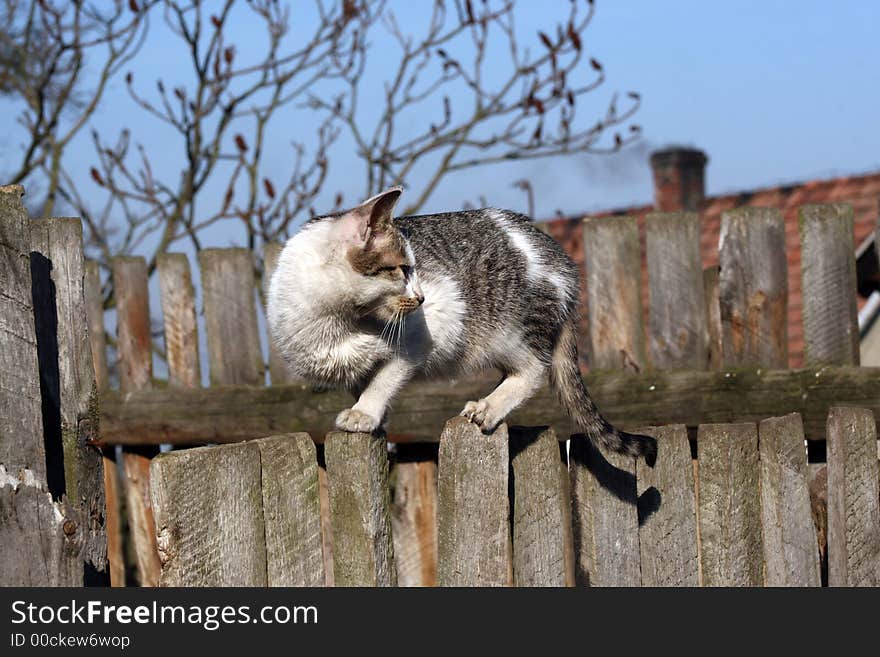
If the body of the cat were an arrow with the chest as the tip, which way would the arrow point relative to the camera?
to the viewer's left
